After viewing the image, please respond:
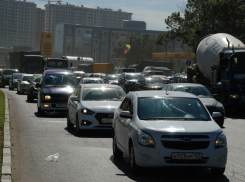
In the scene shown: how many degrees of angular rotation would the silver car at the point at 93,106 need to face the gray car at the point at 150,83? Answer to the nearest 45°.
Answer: approximately 180°

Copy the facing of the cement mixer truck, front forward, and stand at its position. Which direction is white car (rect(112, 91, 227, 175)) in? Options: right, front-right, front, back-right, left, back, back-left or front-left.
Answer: front-right

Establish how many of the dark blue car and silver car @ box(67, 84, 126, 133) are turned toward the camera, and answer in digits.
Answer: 2

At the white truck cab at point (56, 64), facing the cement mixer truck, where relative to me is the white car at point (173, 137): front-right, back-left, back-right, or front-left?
front-right

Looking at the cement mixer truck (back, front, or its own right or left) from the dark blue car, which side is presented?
right

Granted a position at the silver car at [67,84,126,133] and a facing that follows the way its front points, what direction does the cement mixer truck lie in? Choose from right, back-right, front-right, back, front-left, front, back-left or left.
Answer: back-left

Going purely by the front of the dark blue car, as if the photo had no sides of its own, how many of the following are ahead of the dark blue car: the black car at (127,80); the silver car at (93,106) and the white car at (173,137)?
2

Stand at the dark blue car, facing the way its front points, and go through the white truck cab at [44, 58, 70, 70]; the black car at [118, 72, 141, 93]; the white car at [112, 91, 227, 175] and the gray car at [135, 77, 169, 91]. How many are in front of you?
1

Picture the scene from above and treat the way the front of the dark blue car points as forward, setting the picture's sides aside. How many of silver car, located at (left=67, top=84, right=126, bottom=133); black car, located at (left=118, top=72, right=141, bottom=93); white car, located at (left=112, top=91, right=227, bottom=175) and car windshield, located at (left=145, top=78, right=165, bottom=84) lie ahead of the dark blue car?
2

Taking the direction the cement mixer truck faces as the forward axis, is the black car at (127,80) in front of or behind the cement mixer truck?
behind

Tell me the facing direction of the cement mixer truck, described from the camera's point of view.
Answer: facing the viewer and to the right of the viewer

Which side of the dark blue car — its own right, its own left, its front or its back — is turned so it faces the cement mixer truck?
left

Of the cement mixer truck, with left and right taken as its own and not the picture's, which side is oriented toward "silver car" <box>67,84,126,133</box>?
right

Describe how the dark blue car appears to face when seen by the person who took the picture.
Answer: facing the viewer

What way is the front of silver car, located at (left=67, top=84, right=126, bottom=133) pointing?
toward the camera

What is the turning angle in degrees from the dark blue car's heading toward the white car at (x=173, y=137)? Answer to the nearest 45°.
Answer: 0° — it already faces it
